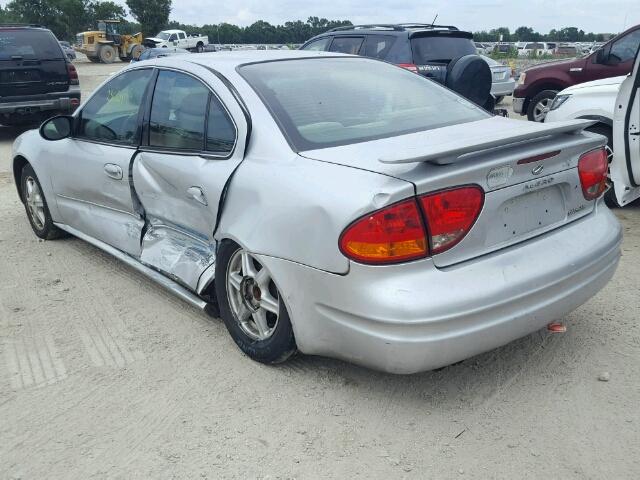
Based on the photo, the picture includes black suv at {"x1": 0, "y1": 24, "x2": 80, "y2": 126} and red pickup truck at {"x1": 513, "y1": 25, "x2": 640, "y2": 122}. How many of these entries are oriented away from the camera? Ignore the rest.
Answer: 1

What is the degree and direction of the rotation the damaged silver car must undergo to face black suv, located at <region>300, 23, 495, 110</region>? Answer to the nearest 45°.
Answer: approximately 45° to its right

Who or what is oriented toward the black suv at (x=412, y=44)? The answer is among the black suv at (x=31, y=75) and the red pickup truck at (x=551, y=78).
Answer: the red pickup truck

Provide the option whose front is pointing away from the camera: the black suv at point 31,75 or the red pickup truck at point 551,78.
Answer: the black suv

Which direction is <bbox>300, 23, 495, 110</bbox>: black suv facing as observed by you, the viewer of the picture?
facing away from the viewer and to the left of the viewer

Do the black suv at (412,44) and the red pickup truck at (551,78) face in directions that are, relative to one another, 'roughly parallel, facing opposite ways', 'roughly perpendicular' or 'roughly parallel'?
roughly perpendicular

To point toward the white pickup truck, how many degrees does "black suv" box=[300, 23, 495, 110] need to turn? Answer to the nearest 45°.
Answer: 0° — it already faces it

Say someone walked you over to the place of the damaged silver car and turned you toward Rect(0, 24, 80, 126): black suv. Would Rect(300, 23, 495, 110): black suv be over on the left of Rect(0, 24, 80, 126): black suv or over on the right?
right

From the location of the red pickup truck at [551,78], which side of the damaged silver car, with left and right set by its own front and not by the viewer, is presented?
right

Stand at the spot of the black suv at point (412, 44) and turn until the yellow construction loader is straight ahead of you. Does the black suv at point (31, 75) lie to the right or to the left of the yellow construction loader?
left

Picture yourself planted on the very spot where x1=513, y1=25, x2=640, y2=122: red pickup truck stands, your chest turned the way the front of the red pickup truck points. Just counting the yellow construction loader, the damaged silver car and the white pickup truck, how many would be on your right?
2

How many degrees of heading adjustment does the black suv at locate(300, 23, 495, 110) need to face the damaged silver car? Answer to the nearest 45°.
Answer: approximately 135° to its left

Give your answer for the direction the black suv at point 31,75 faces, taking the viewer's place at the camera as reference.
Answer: facing away from the viewer

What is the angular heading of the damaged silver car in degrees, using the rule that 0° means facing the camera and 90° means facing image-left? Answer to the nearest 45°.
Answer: approximately 135°

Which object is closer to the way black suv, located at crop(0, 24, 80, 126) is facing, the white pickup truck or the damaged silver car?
the white pickup truck

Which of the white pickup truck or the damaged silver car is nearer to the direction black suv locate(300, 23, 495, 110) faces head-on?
the white pickup truck

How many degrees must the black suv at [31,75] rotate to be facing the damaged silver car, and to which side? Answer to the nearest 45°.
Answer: approximately 180°
